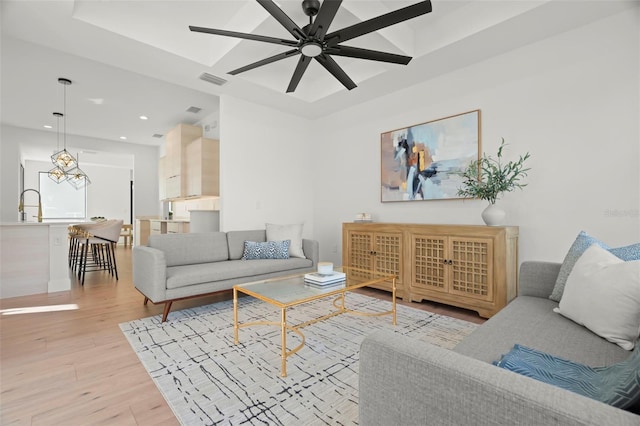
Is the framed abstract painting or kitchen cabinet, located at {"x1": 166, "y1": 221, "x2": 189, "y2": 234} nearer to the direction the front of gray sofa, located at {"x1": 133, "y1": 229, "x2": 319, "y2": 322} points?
the framed abstract painting

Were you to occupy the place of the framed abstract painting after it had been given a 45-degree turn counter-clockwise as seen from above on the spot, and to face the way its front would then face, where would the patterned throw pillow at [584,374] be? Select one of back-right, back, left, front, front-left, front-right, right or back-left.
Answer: front

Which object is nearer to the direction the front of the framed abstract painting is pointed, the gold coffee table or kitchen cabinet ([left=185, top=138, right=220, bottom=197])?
the gold coffee table

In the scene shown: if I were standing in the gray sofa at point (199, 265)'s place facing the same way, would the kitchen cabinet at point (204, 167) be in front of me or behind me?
behind

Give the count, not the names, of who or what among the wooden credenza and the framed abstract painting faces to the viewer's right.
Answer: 0

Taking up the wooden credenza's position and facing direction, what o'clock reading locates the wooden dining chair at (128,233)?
The wooden dining chair is roughly at 2 o'clock from the wooden credenza.

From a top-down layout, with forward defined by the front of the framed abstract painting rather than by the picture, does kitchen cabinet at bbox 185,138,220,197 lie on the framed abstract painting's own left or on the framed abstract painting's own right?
on the framed abstract painting's own right

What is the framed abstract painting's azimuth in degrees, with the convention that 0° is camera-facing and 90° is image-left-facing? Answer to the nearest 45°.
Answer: approximately 45°

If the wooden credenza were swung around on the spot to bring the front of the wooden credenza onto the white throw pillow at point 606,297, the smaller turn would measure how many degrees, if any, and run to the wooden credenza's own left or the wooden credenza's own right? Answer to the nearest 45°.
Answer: approximately 45° to the wooden credenza's own left
